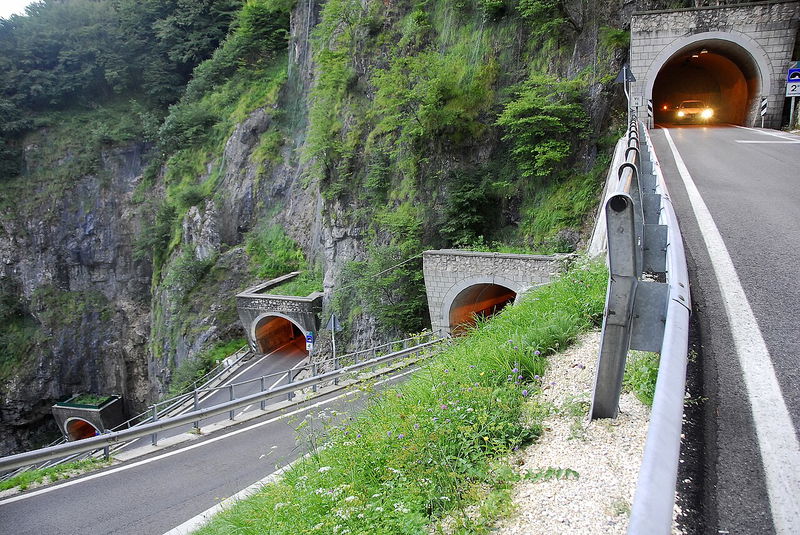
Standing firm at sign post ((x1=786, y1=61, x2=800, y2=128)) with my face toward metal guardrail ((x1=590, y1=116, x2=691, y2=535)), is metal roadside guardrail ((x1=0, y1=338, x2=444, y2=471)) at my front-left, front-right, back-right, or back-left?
front-right

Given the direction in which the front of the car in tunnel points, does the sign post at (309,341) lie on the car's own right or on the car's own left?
on the car's own right

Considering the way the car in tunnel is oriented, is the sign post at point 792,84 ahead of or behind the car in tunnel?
ahead

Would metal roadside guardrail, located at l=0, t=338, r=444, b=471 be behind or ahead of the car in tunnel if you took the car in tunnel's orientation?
ahead

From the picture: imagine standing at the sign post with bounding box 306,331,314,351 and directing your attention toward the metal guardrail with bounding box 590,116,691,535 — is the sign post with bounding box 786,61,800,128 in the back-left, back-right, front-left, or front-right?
front-left

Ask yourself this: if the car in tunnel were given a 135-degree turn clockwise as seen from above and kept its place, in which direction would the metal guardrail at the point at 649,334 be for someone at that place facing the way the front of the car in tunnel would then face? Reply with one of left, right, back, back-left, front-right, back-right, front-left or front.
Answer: back-left

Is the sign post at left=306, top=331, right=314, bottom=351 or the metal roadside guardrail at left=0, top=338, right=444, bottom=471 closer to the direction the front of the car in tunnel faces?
the metal roadside guardrail

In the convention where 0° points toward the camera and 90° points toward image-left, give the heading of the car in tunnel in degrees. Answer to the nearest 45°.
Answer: approximately 0°
